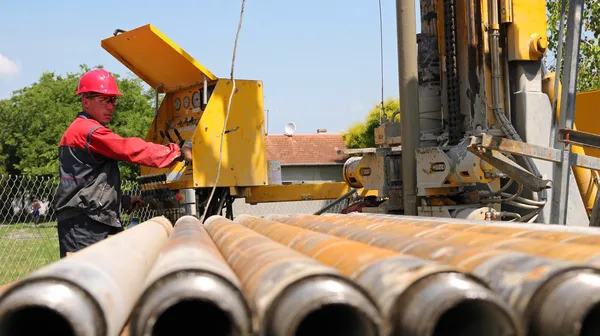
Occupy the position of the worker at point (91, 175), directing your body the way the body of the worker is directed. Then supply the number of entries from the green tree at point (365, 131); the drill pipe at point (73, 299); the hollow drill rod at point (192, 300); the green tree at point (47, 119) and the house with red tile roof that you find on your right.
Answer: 2

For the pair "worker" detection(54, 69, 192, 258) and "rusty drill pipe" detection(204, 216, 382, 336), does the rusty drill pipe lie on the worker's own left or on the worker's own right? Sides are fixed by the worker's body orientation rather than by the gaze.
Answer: on the worker's own right

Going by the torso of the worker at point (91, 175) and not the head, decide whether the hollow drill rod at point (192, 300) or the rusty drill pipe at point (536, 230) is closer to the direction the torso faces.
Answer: the rusty drill pipe

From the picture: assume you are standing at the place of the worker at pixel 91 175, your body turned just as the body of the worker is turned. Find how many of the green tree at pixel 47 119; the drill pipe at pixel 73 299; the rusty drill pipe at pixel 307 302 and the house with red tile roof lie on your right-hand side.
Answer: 2

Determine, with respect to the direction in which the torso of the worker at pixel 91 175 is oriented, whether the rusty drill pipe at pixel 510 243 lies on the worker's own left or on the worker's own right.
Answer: on the worker's own right

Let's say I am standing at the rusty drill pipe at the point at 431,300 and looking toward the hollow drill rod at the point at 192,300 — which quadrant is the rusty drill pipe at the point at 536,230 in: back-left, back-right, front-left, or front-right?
back-right

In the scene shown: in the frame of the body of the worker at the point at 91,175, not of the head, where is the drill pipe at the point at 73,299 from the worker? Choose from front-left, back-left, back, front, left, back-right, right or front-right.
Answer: right

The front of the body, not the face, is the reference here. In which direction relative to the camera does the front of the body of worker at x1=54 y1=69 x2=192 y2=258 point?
to the viewer's right

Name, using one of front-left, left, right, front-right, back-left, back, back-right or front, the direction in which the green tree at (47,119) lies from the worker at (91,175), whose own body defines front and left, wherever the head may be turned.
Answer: left

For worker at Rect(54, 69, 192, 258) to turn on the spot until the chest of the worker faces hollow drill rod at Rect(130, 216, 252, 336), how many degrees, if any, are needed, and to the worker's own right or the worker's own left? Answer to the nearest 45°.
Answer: approximately 90° to the worker's own right

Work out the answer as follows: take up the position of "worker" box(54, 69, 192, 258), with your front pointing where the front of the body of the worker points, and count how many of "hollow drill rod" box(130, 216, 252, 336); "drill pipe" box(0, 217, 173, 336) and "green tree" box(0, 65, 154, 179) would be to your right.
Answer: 2

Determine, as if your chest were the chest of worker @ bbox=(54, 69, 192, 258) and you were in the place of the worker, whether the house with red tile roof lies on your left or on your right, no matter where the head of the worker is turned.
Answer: on your left
